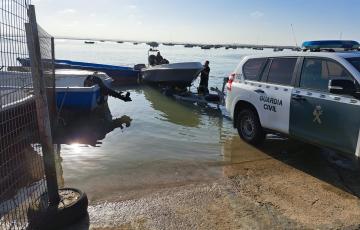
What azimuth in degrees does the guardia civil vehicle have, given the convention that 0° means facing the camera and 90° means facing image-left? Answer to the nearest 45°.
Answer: approximately 315°

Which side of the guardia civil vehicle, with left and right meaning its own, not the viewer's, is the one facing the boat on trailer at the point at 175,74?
back

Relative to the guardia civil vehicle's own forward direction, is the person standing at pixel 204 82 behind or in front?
behind

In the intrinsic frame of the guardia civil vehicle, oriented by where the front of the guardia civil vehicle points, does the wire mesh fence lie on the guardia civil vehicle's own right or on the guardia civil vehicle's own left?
on the guardia civil vehicle's own right

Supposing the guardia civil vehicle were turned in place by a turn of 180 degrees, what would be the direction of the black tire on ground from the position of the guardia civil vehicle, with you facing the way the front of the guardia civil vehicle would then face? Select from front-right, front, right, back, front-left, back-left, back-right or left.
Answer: left

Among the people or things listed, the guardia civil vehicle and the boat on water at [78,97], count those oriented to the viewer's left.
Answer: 1

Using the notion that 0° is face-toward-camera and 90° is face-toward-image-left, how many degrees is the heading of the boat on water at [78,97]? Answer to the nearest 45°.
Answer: approximately 90°

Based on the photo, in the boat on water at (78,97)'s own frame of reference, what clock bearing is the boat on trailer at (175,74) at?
The boat on trailer is roughly at 4 o'clock from the boat on water.

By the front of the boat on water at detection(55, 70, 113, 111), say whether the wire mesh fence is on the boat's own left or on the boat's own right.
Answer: on the boat's own left

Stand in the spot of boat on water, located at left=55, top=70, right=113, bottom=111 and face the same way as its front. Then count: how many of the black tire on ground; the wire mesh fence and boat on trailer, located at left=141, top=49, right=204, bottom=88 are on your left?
2

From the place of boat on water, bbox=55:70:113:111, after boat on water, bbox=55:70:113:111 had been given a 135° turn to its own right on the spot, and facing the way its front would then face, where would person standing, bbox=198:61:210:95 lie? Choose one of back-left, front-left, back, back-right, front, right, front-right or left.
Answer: front

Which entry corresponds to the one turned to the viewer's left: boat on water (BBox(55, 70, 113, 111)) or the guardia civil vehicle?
the boat on water

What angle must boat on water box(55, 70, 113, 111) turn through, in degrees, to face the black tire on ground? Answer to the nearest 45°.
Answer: approximately 90° to its left
